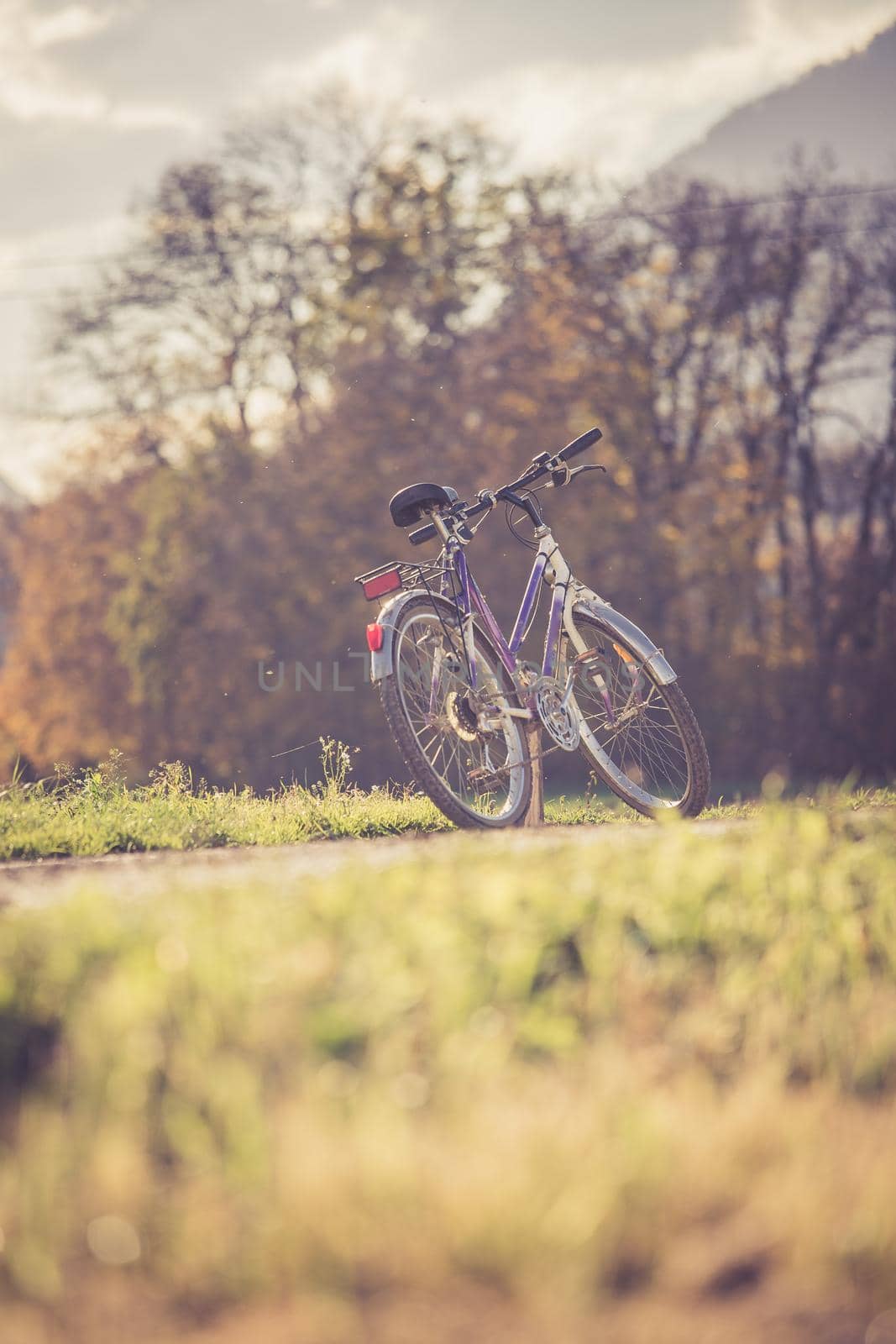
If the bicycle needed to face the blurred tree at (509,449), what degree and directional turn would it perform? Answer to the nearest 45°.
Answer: approximately 45° to its left

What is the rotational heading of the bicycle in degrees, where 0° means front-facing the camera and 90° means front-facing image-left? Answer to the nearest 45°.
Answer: approximately 225°
